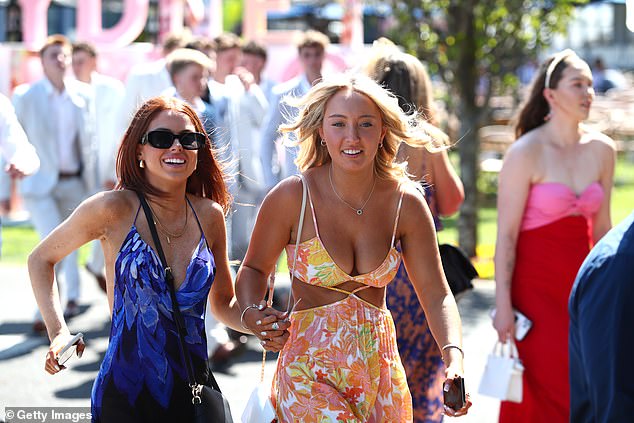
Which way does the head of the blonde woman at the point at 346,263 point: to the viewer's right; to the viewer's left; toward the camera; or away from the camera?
toward the camera

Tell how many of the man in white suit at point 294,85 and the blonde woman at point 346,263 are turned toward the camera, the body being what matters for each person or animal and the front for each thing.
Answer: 2

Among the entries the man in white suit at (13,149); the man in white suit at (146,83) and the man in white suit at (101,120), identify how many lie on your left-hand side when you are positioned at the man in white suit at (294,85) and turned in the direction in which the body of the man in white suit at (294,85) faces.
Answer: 0

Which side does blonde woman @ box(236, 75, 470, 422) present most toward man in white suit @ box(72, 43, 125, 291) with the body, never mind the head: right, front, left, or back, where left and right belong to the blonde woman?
back

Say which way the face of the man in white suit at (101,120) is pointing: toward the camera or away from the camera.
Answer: toward the camera

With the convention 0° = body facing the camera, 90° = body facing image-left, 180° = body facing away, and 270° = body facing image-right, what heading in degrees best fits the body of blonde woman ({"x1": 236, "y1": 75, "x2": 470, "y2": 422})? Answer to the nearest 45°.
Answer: approximately 0°

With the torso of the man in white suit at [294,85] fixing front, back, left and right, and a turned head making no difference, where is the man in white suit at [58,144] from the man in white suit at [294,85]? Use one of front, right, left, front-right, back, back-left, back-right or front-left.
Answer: right

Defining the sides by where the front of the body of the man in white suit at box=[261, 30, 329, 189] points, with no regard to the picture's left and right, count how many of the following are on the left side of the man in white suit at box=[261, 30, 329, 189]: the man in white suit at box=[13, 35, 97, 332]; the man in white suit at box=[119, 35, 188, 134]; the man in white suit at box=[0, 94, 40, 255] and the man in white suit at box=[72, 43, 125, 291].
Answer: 0

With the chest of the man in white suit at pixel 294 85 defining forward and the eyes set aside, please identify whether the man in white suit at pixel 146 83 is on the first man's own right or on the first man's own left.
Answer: on the first man's own right

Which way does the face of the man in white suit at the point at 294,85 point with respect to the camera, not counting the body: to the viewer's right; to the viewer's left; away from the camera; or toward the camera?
toward the camera

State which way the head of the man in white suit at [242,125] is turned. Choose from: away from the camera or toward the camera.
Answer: toward the camera

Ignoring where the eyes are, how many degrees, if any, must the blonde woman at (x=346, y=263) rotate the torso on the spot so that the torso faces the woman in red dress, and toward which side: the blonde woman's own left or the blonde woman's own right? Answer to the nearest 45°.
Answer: approximately 135° to the blonde woman's own left

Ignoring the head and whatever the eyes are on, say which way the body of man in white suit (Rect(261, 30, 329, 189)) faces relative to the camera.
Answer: toward the camera

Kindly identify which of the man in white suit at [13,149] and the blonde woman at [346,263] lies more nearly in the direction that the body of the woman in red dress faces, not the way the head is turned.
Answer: the blonde woman

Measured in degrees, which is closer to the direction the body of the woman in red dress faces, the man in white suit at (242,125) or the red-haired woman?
the red-haired woman
